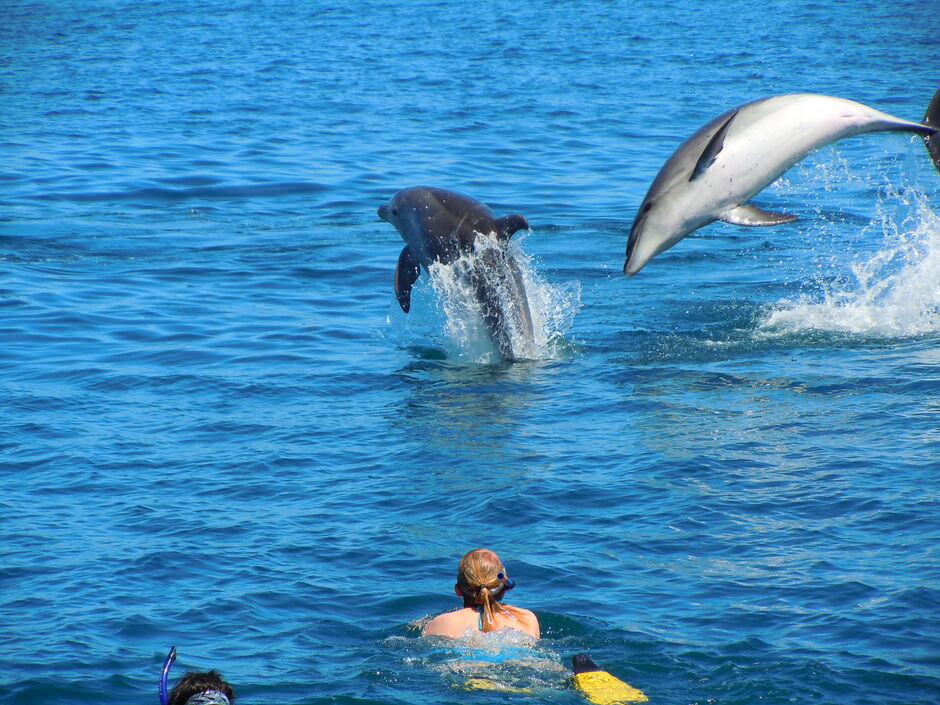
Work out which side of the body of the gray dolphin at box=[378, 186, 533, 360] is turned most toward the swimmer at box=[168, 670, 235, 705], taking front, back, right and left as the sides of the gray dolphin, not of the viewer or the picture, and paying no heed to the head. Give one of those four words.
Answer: left

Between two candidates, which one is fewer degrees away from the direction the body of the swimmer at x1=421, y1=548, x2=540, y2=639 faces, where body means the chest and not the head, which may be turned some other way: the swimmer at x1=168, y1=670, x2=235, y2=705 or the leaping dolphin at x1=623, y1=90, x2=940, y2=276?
the leaping dolphin

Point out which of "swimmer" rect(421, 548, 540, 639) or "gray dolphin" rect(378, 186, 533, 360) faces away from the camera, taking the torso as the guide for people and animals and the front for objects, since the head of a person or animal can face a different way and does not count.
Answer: the swimmer

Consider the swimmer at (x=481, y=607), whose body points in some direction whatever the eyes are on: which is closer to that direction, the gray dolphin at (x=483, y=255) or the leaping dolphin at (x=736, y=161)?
the gray dolphin

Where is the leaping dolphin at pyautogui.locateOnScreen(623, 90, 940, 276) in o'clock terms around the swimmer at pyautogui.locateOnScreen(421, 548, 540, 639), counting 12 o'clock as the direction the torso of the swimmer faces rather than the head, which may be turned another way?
The leaping dolphin is roughly at 1 o'clock from the swimmer.

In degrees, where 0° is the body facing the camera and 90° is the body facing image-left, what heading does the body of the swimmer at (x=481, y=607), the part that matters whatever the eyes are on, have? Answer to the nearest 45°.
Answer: approximately 180°

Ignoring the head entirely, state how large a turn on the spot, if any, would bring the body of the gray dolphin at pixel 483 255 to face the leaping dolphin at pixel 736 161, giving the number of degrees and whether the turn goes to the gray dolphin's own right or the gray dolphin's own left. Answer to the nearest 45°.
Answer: approximately 135° to the gray dolphin's own left

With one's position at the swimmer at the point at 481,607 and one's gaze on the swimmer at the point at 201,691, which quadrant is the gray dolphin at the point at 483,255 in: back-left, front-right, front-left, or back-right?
back-right

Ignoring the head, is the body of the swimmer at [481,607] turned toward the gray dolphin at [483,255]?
yes

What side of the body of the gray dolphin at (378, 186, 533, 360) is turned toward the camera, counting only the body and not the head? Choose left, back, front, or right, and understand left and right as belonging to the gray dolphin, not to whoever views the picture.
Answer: left

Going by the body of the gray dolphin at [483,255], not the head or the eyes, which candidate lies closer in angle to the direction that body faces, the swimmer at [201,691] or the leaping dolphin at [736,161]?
the swimmer

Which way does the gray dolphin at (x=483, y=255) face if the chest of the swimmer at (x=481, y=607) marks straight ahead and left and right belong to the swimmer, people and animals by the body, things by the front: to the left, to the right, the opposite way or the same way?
to the left

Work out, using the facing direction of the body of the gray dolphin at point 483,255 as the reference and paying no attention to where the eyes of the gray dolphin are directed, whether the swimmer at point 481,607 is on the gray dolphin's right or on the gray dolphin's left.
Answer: on the gray dolphin's left
